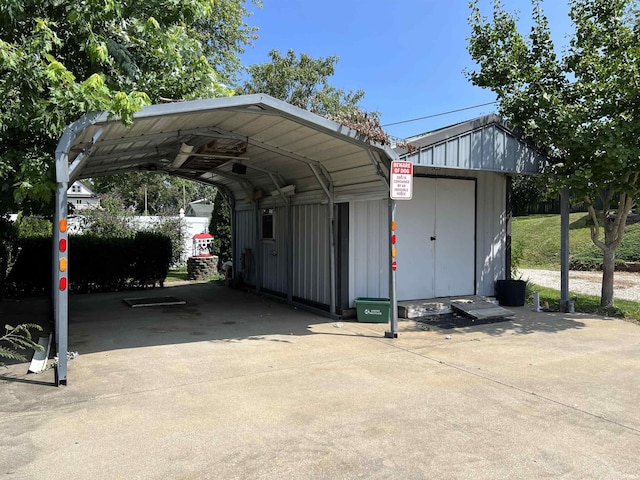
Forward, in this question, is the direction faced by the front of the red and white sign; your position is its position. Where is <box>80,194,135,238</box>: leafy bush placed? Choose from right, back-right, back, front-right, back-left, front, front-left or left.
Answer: back-right

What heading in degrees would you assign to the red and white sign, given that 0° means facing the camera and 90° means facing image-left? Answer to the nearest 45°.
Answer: approximately 0°

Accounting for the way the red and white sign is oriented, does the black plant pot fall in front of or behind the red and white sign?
behind

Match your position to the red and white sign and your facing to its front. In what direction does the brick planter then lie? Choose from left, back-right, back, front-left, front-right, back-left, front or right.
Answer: back-right

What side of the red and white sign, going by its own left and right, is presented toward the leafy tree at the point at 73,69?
right

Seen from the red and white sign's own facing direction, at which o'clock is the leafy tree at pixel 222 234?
The leafy tree is roughly at 5 o'clock from the red and white sign.

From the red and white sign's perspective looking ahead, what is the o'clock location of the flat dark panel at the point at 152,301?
The flat dark panel is roughly at 4 o'clock from the red and white sign.
